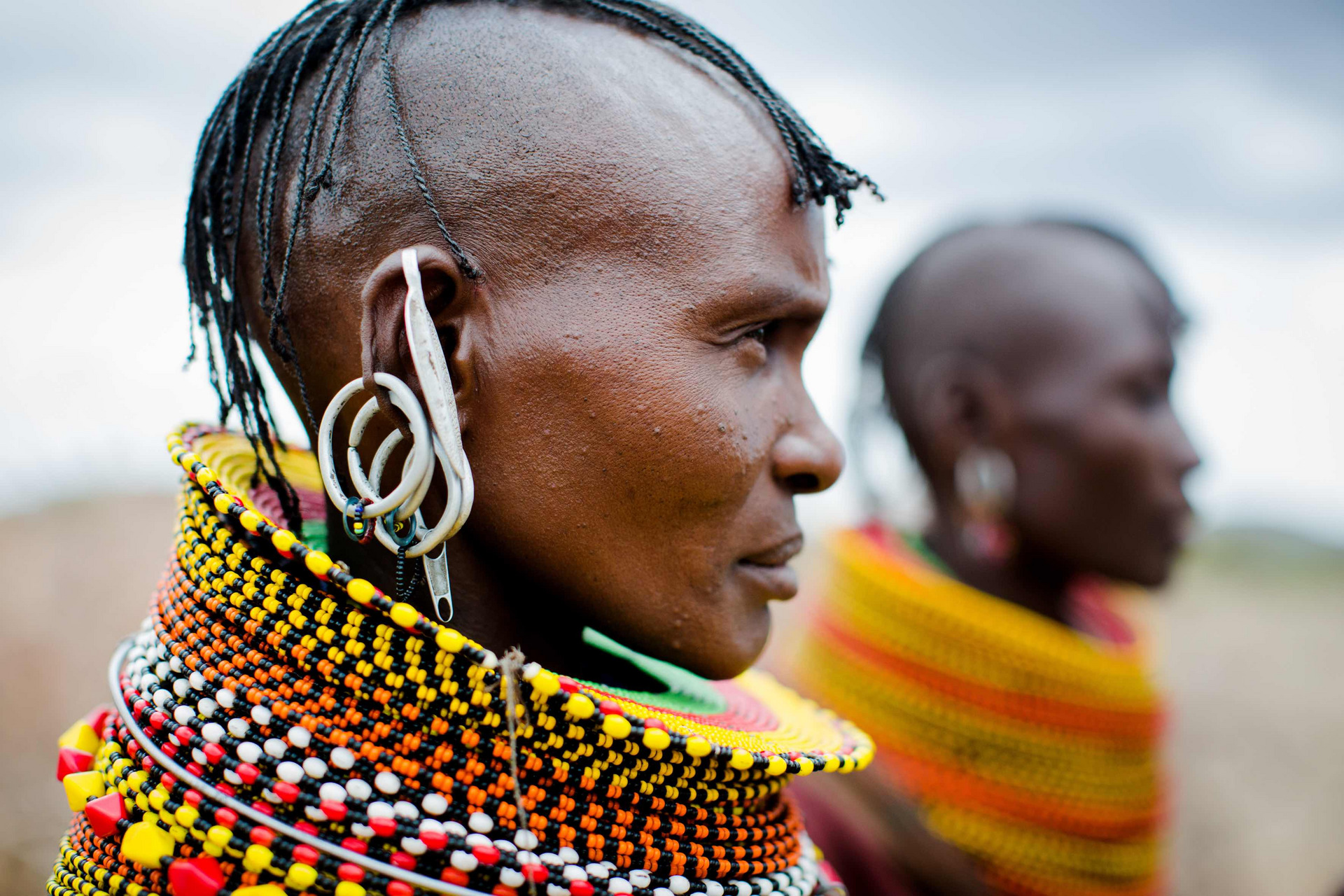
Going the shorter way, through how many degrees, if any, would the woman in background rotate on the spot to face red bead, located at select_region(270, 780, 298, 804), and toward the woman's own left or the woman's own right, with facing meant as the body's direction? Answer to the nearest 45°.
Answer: approximately 90° to the woman's own right

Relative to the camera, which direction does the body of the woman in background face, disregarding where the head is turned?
to the viewer's right

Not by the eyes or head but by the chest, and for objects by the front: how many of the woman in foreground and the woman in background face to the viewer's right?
2

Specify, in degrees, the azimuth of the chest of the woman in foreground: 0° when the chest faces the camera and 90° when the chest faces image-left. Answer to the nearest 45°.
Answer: approximately 270°

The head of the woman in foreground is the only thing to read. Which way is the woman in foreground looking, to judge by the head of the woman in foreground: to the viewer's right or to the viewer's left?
to the viewer's right

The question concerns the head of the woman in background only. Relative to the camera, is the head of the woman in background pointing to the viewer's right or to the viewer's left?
to the viewer's right

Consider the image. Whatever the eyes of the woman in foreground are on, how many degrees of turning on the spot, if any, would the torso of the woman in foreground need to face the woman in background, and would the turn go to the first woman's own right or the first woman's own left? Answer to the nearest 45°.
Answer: approximately 45° to the first woman's own left
